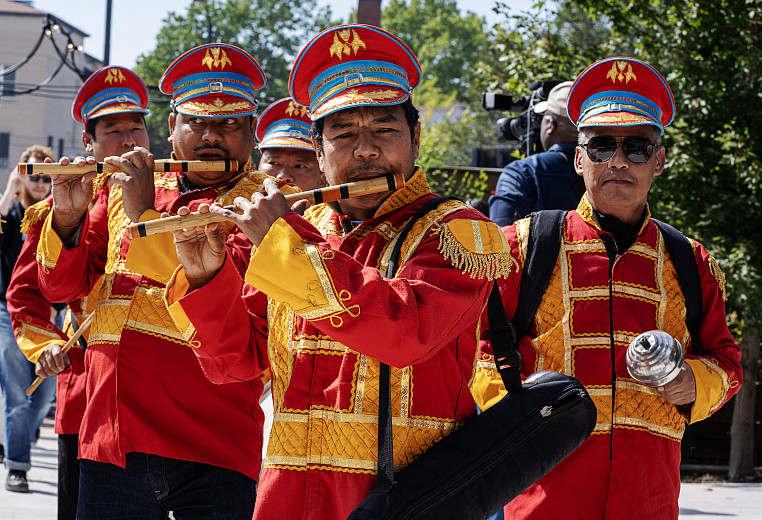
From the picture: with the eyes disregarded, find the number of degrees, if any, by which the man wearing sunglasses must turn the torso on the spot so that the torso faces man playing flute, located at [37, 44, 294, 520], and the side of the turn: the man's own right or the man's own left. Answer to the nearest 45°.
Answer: approximately 90° to the man's own right

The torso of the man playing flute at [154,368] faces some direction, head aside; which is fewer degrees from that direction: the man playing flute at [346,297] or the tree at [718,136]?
the man playing flute

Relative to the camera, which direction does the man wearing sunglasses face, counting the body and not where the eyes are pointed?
toward the camera

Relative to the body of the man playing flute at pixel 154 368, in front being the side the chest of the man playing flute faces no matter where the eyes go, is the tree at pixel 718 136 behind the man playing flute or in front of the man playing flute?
behind

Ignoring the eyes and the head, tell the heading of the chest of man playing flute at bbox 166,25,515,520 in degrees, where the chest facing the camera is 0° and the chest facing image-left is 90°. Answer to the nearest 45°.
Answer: approximately 45°

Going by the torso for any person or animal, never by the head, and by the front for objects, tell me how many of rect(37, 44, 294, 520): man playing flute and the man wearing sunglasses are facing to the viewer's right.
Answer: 0

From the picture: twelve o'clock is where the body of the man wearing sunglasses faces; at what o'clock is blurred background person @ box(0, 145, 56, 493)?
The blurred background person is roughly at 4 o'clock from the man wearing sunglasses.

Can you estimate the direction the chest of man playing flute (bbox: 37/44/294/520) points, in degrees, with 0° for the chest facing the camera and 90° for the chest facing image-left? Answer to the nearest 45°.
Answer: approximately 45°
